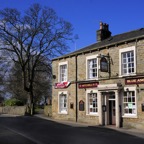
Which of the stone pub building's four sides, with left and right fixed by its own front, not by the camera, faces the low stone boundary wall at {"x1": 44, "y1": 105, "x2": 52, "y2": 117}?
right

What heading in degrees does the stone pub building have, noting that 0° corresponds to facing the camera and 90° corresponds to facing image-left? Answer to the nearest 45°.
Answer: approximately 45°

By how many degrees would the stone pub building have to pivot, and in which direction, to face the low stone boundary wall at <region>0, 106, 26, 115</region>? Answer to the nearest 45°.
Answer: approximately 90° to its right
